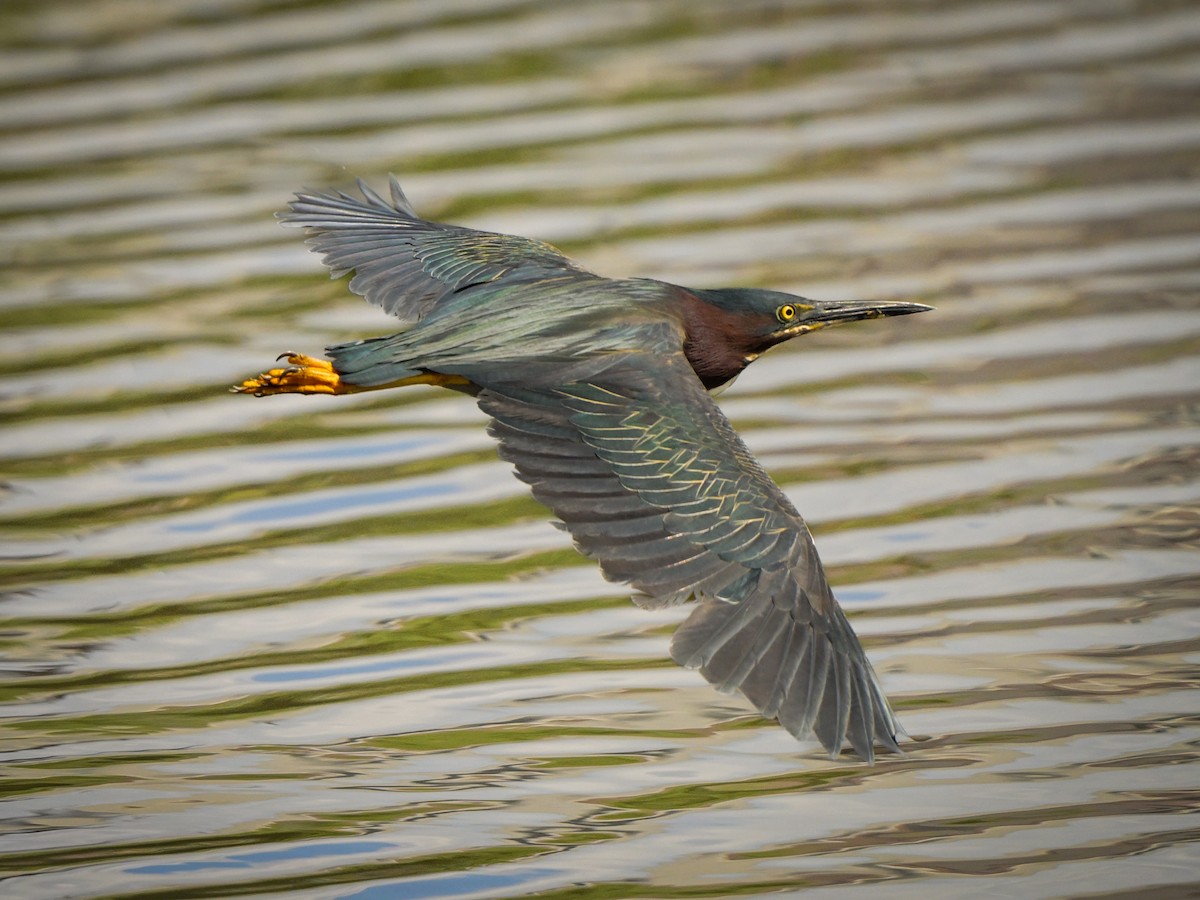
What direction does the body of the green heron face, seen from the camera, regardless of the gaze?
to the viewer's right
